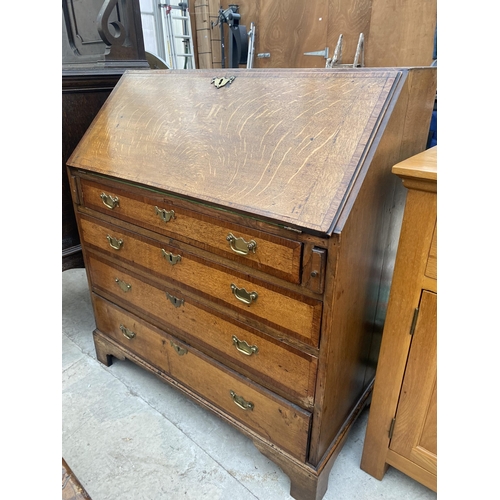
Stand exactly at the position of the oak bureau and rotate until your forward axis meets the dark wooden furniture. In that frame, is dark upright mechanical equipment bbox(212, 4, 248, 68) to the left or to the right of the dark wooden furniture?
right

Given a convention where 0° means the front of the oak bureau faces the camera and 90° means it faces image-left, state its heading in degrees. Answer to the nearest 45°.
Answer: approximately 45°

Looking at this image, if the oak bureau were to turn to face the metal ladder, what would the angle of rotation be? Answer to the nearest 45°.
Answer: approximately 135° to its right

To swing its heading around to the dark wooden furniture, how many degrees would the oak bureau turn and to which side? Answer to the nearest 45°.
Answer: approximately 90° to its right

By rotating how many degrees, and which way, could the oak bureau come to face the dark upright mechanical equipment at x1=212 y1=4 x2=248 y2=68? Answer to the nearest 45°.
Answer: approximately 135° to its right
